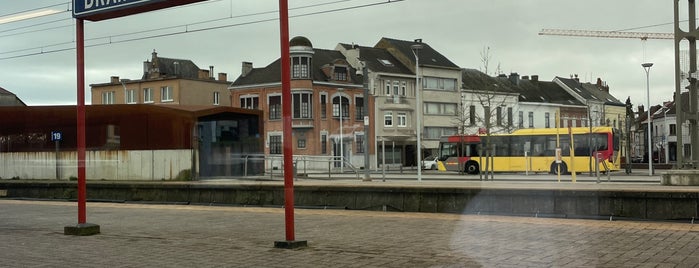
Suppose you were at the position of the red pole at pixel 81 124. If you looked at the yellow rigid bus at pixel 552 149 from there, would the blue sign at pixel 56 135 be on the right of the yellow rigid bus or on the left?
left

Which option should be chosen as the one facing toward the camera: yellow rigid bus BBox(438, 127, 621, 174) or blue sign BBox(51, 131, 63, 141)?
the blue sign

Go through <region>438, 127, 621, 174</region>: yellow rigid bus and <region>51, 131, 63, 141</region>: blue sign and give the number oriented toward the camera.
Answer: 1

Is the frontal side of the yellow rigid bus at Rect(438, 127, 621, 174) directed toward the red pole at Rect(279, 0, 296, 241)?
no

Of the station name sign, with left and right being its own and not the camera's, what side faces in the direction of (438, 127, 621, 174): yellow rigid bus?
back

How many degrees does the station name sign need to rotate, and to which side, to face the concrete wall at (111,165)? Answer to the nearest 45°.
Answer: approximately 135° to its right

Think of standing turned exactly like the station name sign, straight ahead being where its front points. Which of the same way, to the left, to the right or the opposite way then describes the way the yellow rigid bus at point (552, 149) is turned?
to the right

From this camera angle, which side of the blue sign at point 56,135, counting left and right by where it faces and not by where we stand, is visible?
front

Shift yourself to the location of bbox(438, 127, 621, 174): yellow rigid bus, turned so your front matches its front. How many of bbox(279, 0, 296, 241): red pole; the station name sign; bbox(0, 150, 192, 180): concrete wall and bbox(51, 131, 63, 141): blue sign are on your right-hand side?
0

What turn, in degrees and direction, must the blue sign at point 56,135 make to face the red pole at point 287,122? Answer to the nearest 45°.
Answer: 0° — it already faces it

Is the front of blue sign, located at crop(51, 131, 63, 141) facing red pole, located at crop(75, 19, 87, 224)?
yes

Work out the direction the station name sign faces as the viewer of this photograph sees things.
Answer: facing the viewer and to the left of the viewer

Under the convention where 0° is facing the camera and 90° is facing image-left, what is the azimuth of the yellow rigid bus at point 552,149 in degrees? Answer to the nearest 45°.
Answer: approximately 90°

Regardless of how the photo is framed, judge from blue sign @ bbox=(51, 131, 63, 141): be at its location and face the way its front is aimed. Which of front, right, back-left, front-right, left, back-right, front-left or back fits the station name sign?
front

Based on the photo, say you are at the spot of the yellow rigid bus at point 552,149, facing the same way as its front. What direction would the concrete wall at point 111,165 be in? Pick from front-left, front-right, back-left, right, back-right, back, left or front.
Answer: front-left
